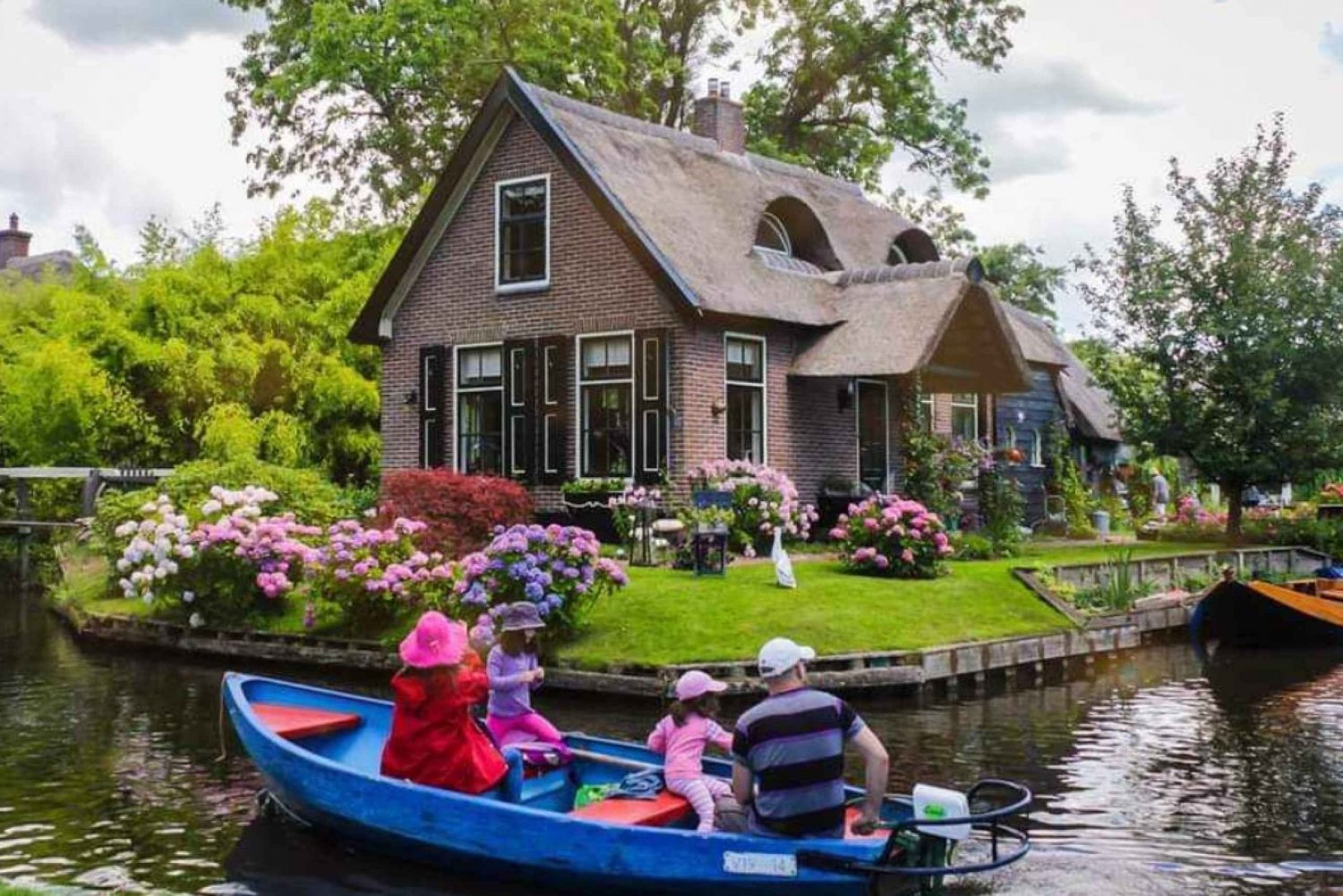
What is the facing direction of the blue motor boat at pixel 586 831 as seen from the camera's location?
facing to the left of the viewer

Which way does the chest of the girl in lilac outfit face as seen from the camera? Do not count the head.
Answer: to the viewer's right

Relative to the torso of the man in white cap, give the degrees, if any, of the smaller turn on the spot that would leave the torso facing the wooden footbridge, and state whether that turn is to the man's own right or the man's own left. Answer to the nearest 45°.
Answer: approximately 45° to the man's own left

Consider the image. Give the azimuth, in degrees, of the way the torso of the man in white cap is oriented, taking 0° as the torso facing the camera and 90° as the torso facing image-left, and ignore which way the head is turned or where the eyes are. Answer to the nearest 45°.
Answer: approximately 180°

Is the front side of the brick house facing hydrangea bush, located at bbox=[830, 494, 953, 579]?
yes

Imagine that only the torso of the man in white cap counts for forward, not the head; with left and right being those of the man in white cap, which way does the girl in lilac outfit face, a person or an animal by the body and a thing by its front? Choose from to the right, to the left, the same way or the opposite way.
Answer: to the right

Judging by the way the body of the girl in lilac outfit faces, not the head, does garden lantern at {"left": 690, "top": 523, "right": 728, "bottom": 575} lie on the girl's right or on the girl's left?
on the girl's left
